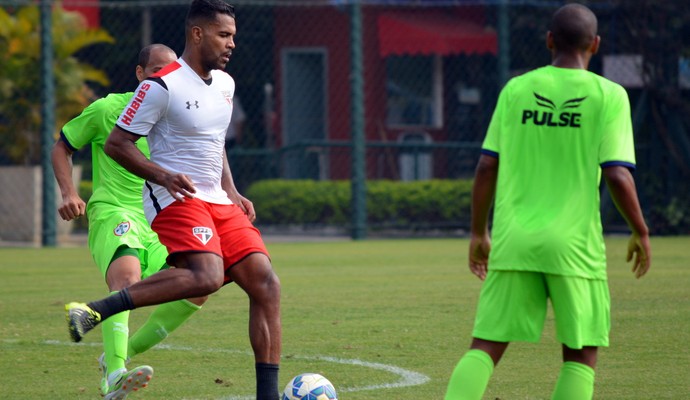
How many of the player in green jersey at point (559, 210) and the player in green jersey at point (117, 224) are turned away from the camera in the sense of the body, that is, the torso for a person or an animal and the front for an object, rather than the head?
1

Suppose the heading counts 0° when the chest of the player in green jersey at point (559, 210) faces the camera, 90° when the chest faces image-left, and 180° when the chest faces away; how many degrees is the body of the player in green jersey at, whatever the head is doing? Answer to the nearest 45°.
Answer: approximately 180°

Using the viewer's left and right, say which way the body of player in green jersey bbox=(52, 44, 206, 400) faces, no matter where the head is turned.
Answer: facing the viewer and to the right of the viewer

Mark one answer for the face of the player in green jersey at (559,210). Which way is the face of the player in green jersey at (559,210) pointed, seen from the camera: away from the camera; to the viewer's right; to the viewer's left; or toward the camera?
away from the camera

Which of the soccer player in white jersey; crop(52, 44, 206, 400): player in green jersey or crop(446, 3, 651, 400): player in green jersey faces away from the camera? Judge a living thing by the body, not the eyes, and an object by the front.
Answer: crop(446, 3, 651, 400): player in green jersey

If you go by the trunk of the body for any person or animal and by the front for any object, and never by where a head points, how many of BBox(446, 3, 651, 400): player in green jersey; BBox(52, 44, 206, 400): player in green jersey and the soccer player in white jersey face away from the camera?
1

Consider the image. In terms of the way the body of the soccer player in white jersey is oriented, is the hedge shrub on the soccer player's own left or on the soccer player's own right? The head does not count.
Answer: on the soccer player's own left

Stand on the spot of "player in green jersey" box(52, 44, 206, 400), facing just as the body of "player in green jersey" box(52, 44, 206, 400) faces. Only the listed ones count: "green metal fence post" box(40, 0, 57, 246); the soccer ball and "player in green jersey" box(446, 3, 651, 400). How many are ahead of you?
2

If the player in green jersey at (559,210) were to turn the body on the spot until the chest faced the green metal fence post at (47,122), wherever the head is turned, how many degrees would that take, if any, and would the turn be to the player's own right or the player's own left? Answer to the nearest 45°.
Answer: approximately 45° to the player's own left

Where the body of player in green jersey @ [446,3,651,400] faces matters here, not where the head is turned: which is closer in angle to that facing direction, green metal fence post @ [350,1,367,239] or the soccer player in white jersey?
the green metal fence post

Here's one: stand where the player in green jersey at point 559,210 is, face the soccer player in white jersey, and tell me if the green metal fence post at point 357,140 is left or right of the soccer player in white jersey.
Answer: right
